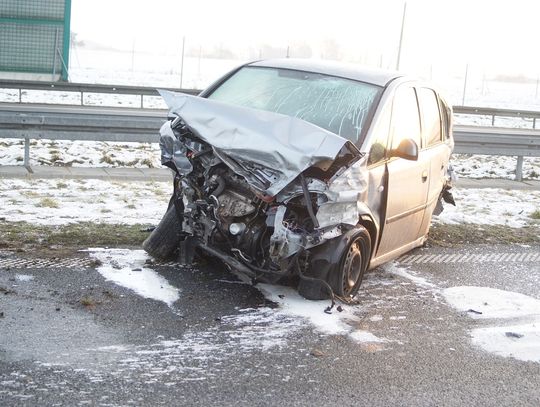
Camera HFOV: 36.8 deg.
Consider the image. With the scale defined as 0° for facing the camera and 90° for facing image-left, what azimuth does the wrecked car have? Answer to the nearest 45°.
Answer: approximately 45°

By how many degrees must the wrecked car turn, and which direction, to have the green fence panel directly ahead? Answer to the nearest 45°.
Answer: approximately 90° to its right

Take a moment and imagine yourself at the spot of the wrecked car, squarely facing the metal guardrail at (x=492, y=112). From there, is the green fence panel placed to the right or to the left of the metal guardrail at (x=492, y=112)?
left

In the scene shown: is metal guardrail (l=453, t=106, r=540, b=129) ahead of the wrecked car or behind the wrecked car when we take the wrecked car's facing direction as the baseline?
behind

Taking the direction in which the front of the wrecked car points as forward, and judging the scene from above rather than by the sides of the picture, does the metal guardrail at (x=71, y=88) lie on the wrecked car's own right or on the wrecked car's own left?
on the wrecked car's own right

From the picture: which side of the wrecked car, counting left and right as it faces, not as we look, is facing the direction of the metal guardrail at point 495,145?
back
